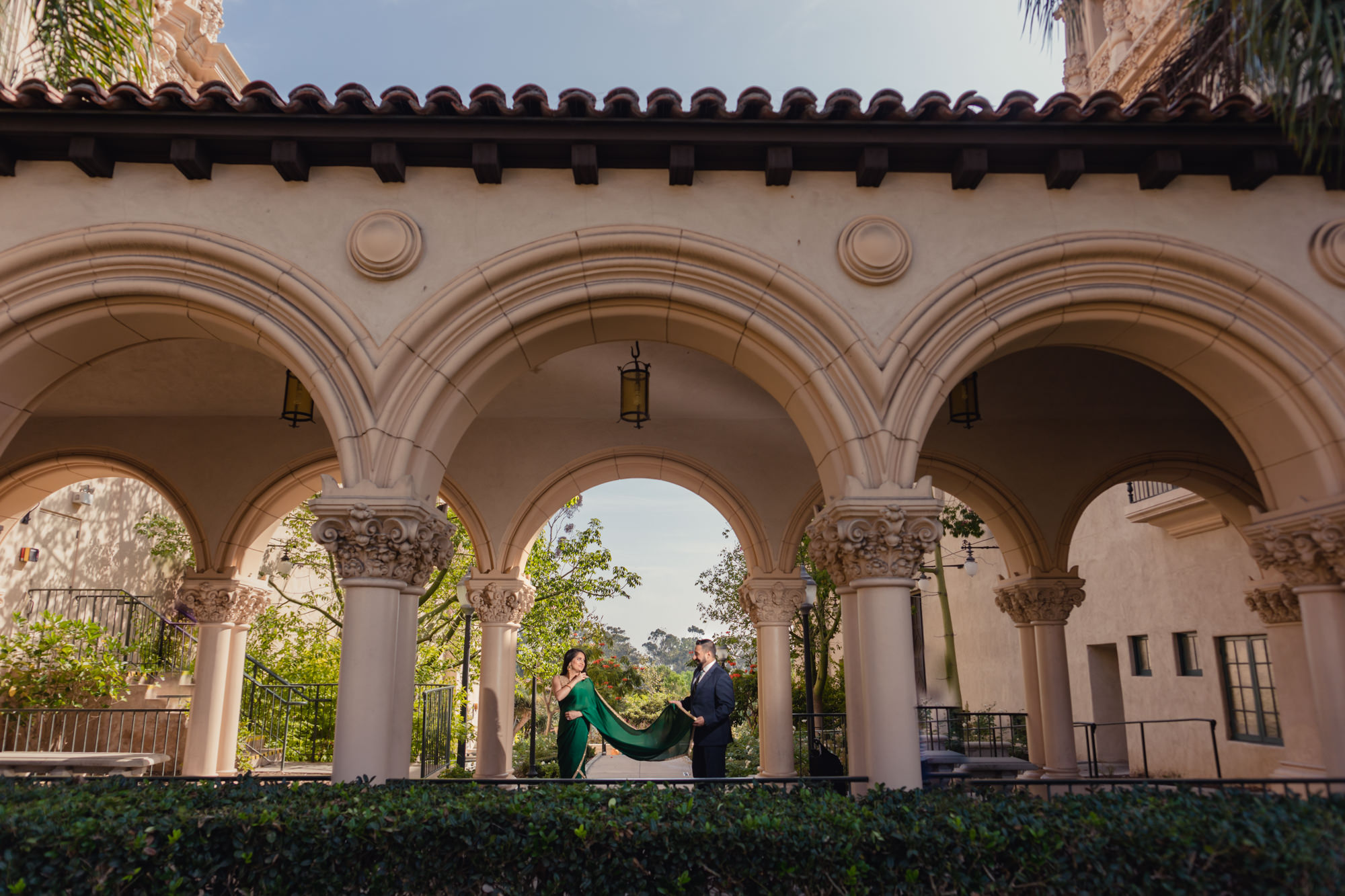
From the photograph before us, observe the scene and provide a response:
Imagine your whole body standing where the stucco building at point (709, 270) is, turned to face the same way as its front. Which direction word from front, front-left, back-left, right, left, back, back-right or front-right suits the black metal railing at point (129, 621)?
back-right

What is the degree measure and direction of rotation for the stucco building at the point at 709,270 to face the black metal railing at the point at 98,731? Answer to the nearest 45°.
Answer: approximately 135° to its right

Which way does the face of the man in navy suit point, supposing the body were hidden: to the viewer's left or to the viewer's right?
to the viewer's left

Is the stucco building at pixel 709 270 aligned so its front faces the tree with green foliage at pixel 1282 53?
no

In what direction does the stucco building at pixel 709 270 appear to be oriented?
toward the camera

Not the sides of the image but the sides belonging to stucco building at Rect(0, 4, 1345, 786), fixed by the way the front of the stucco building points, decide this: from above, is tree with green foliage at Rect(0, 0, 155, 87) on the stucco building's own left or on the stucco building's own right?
on the stucco building's own right

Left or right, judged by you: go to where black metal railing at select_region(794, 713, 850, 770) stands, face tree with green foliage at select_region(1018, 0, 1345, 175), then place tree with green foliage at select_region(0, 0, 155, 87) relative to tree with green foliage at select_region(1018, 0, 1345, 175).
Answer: right

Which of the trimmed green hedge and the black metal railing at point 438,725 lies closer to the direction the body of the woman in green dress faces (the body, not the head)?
the trimmed green hedge

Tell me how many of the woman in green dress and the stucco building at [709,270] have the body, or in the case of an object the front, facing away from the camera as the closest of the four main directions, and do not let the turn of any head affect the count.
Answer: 0

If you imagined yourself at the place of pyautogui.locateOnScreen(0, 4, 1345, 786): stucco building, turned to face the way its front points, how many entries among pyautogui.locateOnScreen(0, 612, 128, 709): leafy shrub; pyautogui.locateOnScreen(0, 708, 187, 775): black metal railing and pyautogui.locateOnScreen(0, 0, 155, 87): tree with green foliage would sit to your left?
0

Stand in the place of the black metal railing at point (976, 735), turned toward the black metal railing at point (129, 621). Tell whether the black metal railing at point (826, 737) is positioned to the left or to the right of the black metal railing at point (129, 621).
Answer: left

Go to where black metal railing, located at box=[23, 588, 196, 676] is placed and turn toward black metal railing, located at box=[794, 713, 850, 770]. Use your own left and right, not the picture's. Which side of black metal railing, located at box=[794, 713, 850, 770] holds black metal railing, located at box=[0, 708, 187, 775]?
right

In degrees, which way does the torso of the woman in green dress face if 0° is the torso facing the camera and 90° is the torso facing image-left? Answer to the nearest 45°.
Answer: approximately 315°

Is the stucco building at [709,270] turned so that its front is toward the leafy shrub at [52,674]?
no
